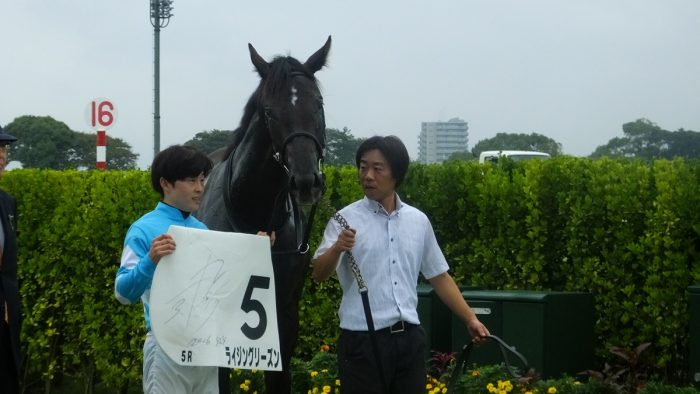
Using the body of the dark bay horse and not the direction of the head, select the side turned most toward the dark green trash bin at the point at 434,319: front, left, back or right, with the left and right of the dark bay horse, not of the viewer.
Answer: left

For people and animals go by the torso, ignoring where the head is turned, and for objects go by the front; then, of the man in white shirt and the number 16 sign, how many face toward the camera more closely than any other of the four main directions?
2

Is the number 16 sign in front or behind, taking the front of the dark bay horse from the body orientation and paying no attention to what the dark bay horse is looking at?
behind

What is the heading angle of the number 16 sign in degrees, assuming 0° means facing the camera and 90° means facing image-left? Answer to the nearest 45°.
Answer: approximately 0°

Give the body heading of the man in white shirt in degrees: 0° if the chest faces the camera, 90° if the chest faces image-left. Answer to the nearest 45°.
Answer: approximately 0°

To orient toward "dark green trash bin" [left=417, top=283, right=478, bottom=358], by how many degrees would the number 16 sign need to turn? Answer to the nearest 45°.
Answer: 0° — it already faces it

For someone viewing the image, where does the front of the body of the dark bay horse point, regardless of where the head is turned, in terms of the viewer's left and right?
facing the viewer and to the right of the viewer

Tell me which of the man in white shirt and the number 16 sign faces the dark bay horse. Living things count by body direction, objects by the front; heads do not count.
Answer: the number 16 sign

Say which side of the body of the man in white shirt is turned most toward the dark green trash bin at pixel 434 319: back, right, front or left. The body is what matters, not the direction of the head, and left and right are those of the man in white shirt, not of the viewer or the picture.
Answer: back

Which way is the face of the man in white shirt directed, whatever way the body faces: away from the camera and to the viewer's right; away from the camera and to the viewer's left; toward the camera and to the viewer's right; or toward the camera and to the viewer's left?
toward the camera and to the viewer's left

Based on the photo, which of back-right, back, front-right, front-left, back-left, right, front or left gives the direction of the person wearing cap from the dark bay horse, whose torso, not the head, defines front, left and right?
back-right
